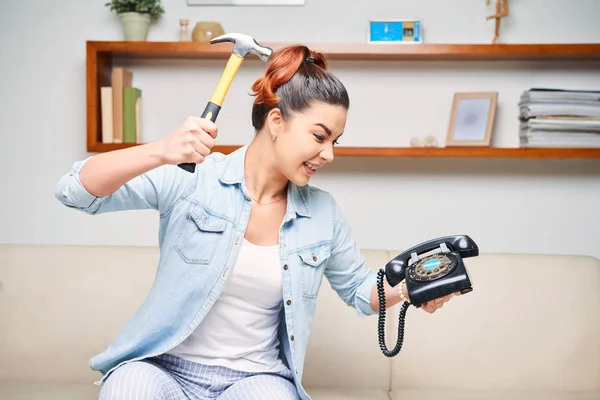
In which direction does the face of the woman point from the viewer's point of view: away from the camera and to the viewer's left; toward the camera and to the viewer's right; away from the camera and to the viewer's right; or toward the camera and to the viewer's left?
toward the camera and to the viewer's right

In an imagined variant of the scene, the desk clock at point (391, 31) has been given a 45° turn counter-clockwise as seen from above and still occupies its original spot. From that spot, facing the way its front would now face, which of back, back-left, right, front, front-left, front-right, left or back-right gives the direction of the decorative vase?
back-right

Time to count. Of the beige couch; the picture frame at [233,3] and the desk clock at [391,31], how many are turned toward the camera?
3

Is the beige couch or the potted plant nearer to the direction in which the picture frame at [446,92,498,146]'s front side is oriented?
the beige couch

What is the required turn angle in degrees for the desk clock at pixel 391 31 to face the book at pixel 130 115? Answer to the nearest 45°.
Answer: approximately 90° to its right

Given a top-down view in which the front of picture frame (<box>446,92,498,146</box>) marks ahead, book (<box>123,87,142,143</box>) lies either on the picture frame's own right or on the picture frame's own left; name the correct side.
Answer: on the picture frame's own right
